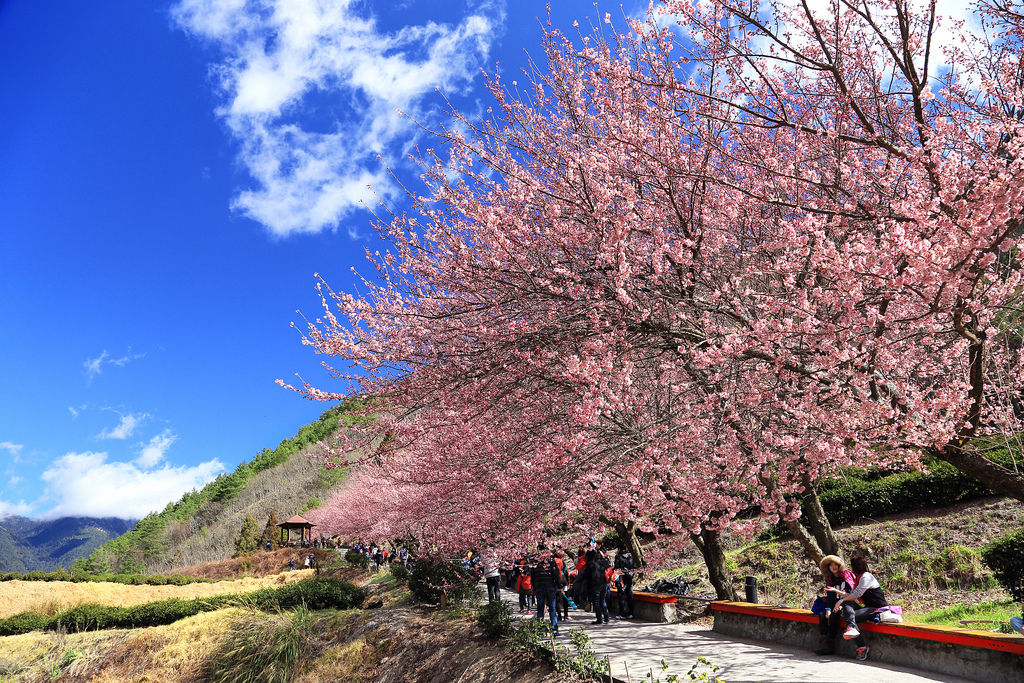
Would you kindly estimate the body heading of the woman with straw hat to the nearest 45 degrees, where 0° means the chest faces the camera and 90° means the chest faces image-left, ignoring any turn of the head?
approximately 45°

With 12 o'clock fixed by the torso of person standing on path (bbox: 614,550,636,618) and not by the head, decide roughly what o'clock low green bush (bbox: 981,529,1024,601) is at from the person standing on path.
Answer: The low green bush is roughly at 10 o'clock from the person standing on path.

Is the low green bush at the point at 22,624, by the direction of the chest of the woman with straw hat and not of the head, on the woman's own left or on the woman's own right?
on the woman's own right

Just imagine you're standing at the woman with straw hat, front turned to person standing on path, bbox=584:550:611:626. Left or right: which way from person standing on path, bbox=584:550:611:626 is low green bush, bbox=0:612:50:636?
left

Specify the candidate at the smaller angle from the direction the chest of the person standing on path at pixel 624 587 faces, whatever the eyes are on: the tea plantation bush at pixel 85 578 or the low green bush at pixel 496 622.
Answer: the low green bush

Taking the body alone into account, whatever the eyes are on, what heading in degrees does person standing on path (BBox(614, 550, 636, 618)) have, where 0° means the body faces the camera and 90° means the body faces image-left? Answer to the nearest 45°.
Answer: approximately 0°

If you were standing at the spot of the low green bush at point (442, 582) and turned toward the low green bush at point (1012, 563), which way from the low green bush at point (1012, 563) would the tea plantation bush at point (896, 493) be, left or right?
left
